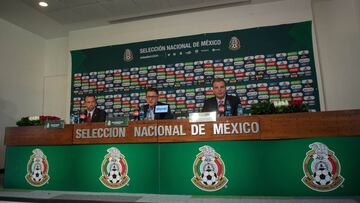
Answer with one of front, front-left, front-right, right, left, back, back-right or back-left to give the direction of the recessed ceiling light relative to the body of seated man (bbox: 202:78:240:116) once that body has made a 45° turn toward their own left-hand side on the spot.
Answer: back-right

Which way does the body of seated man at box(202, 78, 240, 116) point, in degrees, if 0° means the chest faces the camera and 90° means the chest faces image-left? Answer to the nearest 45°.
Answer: approximately 0°

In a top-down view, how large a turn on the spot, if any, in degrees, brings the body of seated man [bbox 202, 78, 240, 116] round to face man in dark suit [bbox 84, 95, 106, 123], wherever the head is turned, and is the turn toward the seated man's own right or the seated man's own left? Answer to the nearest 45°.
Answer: approximately 90° to the seated man's own right

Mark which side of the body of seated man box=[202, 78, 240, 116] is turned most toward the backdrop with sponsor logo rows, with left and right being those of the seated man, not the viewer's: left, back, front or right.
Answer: back
